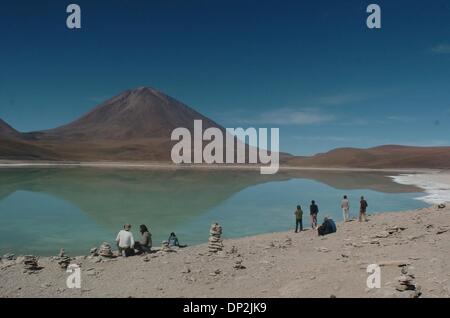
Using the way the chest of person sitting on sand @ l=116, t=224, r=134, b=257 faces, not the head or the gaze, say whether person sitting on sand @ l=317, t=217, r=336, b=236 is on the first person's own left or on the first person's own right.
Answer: on the first person's own right

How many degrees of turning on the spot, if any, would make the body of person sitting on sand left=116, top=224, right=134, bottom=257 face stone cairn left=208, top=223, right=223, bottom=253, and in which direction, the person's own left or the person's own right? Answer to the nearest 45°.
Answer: approximately 90° to the person's own right

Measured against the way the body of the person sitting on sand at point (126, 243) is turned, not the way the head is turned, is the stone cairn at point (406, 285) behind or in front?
behind

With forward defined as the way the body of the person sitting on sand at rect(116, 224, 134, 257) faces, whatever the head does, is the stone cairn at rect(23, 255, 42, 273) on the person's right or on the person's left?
on the person's left

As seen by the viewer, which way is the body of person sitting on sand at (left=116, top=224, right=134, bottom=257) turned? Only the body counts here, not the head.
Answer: away from the camera

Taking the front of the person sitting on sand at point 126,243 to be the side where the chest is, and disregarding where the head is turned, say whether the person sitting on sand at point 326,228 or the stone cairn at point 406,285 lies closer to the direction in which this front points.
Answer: the person sitting on sand
